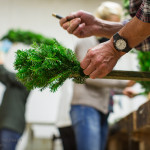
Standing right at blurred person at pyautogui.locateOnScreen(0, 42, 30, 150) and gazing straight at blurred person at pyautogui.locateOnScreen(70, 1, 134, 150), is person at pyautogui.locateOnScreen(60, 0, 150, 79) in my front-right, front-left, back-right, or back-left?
front-right

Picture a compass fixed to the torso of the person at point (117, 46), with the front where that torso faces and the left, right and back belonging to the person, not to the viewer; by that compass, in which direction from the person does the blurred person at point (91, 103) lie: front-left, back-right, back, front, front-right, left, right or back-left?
right
